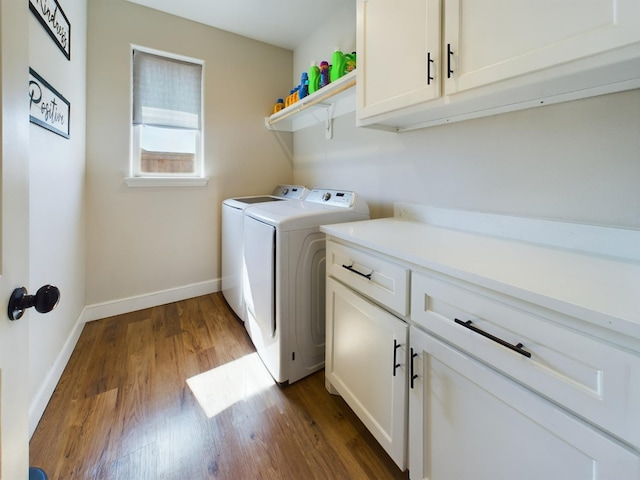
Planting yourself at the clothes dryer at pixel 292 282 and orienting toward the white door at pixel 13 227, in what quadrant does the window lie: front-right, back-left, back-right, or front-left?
back-right

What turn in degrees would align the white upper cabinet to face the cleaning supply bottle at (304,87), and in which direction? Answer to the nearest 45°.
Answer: approximately 90° to its right

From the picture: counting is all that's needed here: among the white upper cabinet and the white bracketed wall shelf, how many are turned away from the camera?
0

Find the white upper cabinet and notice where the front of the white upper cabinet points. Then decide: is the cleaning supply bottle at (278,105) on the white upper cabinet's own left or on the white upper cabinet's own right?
on the white upper cabinet's own right

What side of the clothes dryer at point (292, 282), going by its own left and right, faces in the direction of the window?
right

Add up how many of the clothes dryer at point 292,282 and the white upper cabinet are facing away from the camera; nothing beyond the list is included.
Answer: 0

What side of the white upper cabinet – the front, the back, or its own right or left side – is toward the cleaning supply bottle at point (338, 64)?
right

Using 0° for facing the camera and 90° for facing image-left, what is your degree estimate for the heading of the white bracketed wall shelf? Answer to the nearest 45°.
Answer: approximately 45°
